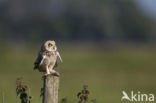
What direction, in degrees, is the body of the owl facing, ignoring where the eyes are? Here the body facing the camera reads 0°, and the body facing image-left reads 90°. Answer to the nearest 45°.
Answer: approximately 315°
